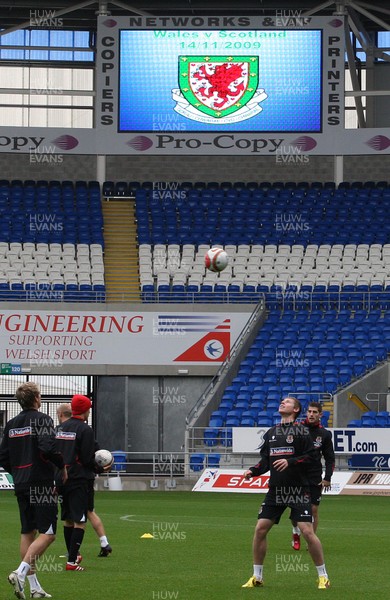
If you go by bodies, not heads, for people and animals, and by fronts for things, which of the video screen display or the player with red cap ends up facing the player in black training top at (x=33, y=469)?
the video screen display

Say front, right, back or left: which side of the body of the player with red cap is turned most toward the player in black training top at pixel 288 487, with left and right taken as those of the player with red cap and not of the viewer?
right

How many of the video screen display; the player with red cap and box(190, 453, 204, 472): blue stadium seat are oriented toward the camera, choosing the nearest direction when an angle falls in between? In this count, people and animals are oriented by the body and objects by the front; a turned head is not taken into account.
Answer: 2

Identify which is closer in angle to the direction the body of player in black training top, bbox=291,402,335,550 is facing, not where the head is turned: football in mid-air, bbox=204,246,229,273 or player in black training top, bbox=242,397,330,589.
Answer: the player in black training top

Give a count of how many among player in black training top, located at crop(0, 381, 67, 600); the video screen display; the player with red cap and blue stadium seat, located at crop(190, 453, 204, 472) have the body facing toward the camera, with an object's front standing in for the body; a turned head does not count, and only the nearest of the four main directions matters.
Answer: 2

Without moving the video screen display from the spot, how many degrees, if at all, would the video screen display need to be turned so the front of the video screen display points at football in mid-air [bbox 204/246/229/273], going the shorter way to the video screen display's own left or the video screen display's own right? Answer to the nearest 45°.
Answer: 0° — it already faces it

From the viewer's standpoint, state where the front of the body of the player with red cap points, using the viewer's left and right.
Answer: facing away from the viewer and to the right of the viewer

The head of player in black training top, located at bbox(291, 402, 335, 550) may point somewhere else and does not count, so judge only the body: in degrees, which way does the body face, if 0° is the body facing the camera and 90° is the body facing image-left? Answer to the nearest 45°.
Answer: approximately 45°
